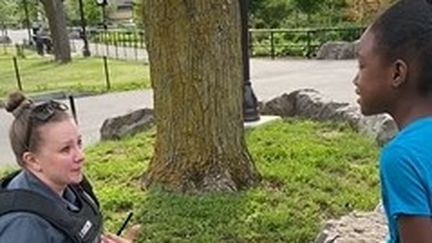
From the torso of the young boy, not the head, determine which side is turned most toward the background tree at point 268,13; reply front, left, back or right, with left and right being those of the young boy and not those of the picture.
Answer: right

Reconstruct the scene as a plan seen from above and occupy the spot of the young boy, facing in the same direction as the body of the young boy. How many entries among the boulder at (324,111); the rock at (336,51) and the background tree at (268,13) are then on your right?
3

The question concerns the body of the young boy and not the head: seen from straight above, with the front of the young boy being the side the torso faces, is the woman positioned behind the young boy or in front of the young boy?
in front

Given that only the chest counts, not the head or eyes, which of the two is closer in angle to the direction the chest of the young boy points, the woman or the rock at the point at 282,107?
the woman

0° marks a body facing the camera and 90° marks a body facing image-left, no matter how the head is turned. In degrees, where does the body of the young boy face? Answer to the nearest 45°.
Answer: approximately 90°

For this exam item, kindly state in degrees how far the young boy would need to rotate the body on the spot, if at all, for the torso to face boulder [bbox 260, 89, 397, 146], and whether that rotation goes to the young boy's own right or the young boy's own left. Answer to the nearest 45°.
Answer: approximately 90° to the young boy's own right

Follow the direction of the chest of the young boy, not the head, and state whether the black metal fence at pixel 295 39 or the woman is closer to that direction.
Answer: the woman

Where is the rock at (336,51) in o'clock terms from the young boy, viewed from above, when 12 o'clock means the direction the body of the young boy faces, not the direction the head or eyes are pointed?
The rock is roughly at 3 o'clock from the young boy.

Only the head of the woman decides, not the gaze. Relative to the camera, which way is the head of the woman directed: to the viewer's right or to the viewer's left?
to the viewer's right

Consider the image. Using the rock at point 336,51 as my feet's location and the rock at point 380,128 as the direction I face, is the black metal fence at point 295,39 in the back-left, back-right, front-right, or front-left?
back-right

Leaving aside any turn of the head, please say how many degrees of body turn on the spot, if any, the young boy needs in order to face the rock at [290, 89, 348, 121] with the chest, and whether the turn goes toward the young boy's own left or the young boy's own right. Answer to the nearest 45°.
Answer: approximately 90° to the young boy's own right

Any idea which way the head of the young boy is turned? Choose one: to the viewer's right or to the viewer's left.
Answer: to the viewer's left

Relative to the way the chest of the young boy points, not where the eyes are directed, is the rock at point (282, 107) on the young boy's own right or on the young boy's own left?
on the young boy's own right
